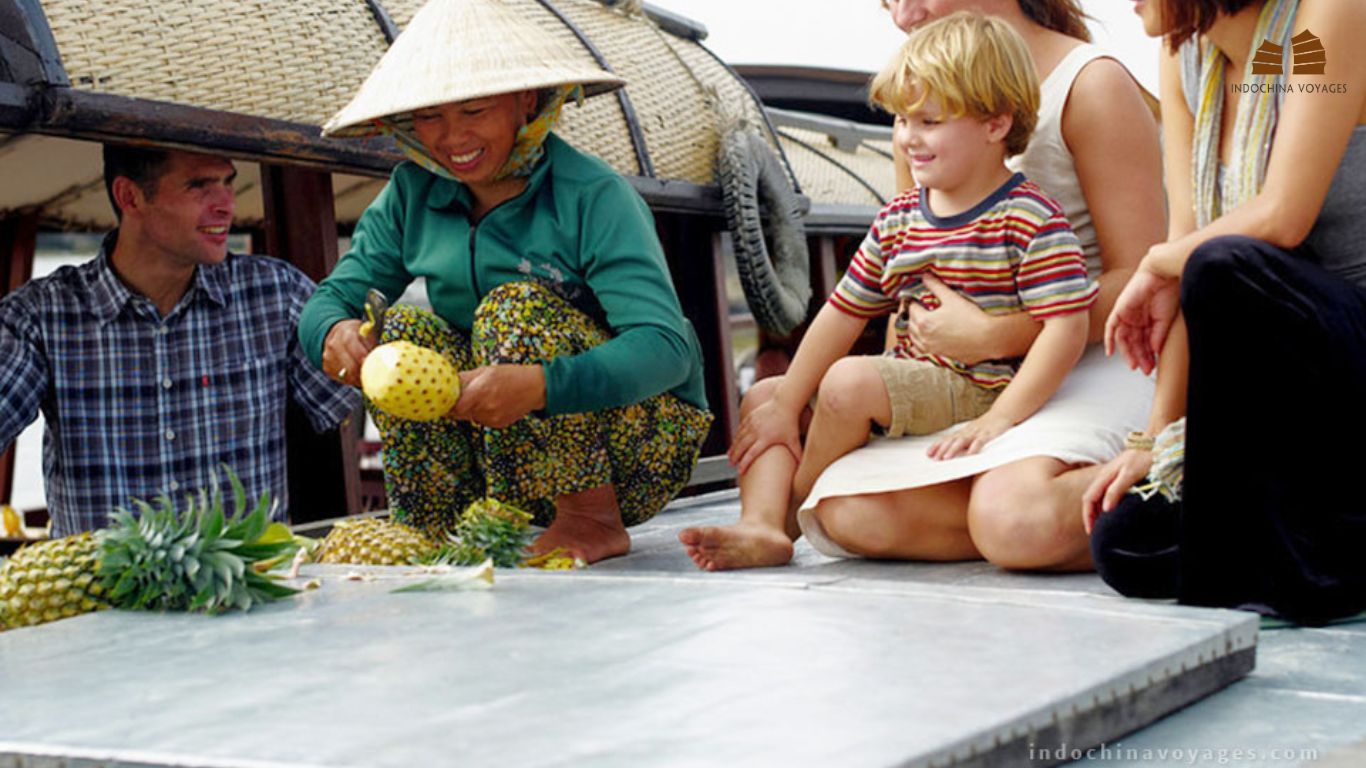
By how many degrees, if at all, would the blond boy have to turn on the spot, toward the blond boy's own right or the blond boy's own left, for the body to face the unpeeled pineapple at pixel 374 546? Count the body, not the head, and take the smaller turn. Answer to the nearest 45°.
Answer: approximately 45° to the blond boy's own right

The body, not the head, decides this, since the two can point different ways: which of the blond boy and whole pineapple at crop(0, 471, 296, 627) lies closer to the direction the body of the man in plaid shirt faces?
the whole pineapple

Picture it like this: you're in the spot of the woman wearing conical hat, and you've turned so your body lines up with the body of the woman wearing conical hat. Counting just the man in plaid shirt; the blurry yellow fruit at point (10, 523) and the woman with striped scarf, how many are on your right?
2

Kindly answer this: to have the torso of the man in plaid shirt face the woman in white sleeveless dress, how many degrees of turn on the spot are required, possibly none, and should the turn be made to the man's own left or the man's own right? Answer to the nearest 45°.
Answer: approximately 45° to the man's own left

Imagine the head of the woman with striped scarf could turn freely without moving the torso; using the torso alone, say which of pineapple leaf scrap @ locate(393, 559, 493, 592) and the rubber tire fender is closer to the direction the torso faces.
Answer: the pineapple leaf scrap

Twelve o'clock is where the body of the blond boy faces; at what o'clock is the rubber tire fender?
The rubber tire fender is roughly at 4 o'clock from the blond boy.

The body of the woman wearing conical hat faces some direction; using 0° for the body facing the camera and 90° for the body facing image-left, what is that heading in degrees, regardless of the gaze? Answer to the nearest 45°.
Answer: approximately 45°

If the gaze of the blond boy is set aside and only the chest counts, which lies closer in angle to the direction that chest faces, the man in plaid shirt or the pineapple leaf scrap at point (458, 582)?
the pineapple leaf scrap

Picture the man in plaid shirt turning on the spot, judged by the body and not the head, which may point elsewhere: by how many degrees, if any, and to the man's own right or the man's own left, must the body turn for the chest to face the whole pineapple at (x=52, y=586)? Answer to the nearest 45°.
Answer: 0° — they already face it

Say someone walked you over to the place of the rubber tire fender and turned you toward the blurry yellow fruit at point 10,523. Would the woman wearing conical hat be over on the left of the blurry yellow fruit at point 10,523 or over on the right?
left
